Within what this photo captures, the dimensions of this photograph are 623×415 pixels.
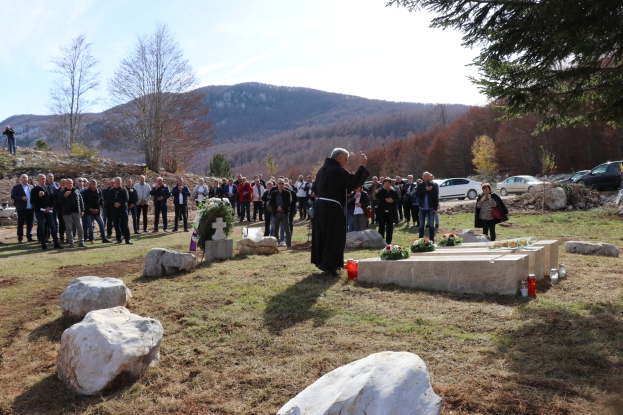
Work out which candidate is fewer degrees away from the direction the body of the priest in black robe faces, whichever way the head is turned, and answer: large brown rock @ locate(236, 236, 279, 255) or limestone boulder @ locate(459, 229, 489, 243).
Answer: the limestone boulder

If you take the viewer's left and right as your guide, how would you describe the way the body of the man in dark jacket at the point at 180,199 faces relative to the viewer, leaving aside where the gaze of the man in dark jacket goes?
facing the viewer

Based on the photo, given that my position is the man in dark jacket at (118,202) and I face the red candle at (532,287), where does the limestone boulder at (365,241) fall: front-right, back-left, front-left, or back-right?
front-left

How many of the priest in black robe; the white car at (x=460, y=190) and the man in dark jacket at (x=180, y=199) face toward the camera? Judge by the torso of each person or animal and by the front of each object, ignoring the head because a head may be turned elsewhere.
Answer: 1

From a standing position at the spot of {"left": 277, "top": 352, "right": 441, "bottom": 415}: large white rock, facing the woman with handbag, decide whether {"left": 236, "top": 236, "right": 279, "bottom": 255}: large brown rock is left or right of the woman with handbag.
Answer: left

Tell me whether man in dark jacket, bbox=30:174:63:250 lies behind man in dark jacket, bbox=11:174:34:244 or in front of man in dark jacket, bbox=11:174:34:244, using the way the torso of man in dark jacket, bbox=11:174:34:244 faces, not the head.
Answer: in front

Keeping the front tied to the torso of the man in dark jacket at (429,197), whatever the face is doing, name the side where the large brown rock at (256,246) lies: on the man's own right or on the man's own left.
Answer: on the man's own right

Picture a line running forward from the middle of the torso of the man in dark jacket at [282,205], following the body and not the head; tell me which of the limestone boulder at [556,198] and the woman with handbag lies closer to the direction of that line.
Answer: the woman with handbag

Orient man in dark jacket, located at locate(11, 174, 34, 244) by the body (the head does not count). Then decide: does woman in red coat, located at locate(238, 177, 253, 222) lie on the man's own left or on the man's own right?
on the man's own left

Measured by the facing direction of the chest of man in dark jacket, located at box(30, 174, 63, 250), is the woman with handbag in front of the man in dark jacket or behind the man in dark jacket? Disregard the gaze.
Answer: in front

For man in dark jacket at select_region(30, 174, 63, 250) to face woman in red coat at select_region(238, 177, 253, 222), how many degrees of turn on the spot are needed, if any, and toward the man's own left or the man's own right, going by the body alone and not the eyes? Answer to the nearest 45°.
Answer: approximately 90° to the man's own left

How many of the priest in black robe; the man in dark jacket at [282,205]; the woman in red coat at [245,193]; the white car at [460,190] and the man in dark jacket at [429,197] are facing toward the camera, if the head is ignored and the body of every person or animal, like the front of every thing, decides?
3

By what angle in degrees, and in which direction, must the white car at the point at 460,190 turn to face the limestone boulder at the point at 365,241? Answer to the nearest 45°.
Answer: approximately 90° to its left

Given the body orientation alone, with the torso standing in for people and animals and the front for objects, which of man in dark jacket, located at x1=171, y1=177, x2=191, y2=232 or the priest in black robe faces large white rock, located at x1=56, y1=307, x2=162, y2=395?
the man in dark jacket

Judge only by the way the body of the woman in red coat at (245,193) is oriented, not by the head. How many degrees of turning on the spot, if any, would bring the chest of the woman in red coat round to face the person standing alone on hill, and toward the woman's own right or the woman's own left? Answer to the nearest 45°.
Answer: approximately 135° to the woman's own right

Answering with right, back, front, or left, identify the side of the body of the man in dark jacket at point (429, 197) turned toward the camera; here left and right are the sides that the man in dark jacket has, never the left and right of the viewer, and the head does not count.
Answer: front

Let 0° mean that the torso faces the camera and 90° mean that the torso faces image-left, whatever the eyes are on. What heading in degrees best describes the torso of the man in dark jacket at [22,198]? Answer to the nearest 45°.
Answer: approximately 315°
